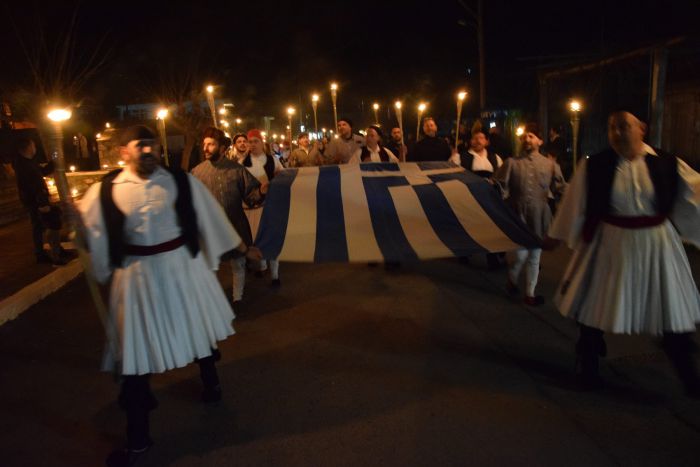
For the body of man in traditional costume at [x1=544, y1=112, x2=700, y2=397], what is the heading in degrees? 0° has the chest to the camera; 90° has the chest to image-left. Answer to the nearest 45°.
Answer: approximately 0°

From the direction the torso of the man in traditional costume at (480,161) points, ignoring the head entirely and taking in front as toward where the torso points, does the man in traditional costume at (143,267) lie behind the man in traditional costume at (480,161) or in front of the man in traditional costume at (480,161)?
in front

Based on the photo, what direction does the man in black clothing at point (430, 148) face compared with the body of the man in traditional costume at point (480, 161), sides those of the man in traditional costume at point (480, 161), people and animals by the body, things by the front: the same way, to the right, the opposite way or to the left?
the same way

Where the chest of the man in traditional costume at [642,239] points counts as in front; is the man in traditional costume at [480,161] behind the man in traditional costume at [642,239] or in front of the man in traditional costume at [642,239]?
behind

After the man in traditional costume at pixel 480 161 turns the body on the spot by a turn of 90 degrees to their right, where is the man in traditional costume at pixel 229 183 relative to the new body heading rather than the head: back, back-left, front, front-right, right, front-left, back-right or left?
front-left

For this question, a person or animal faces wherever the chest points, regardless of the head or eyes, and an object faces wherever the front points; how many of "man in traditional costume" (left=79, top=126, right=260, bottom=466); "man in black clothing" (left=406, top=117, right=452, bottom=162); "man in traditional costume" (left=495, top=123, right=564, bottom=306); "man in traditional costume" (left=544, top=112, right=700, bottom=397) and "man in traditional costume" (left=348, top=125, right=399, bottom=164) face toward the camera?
5

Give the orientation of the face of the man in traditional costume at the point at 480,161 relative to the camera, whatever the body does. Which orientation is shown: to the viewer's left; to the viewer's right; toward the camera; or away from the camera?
toward the camera

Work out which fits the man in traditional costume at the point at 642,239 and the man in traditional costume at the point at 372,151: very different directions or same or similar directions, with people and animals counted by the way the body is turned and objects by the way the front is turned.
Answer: same or similar directions

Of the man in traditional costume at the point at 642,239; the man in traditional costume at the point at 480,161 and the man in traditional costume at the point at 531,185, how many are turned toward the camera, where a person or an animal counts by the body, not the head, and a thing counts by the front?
3

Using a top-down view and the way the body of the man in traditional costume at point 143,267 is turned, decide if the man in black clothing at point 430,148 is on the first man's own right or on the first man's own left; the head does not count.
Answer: on the first man's own left

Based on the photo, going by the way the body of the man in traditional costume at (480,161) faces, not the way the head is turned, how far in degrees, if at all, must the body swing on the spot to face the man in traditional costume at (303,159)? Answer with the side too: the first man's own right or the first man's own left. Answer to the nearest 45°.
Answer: approximately 135° to the first man's own right

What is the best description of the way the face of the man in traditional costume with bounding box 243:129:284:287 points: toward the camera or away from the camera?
toward the camera

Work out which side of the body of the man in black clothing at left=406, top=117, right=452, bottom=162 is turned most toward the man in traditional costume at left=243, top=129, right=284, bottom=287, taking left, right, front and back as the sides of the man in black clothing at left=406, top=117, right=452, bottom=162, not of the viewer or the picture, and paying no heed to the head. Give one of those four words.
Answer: right

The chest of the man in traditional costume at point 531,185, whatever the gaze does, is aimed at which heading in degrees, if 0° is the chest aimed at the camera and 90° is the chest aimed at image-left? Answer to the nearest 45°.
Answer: approximately 0°

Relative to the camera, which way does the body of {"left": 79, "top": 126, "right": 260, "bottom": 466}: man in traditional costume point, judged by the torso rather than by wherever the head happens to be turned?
toward the camera

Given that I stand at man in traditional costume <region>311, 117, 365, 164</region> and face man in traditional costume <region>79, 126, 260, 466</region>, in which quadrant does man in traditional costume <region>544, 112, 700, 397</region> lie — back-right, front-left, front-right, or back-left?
front-left

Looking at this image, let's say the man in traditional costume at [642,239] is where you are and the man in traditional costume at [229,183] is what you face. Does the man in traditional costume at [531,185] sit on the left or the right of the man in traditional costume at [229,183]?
right

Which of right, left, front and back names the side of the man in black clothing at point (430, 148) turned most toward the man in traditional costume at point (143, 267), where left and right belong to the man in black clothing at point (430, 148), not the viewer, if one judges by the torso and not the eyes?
front

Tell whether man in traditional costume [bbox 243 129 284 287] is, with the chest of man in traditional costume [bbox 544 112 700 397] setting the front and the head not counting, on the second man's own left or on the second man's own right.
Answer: on the second man's own right
